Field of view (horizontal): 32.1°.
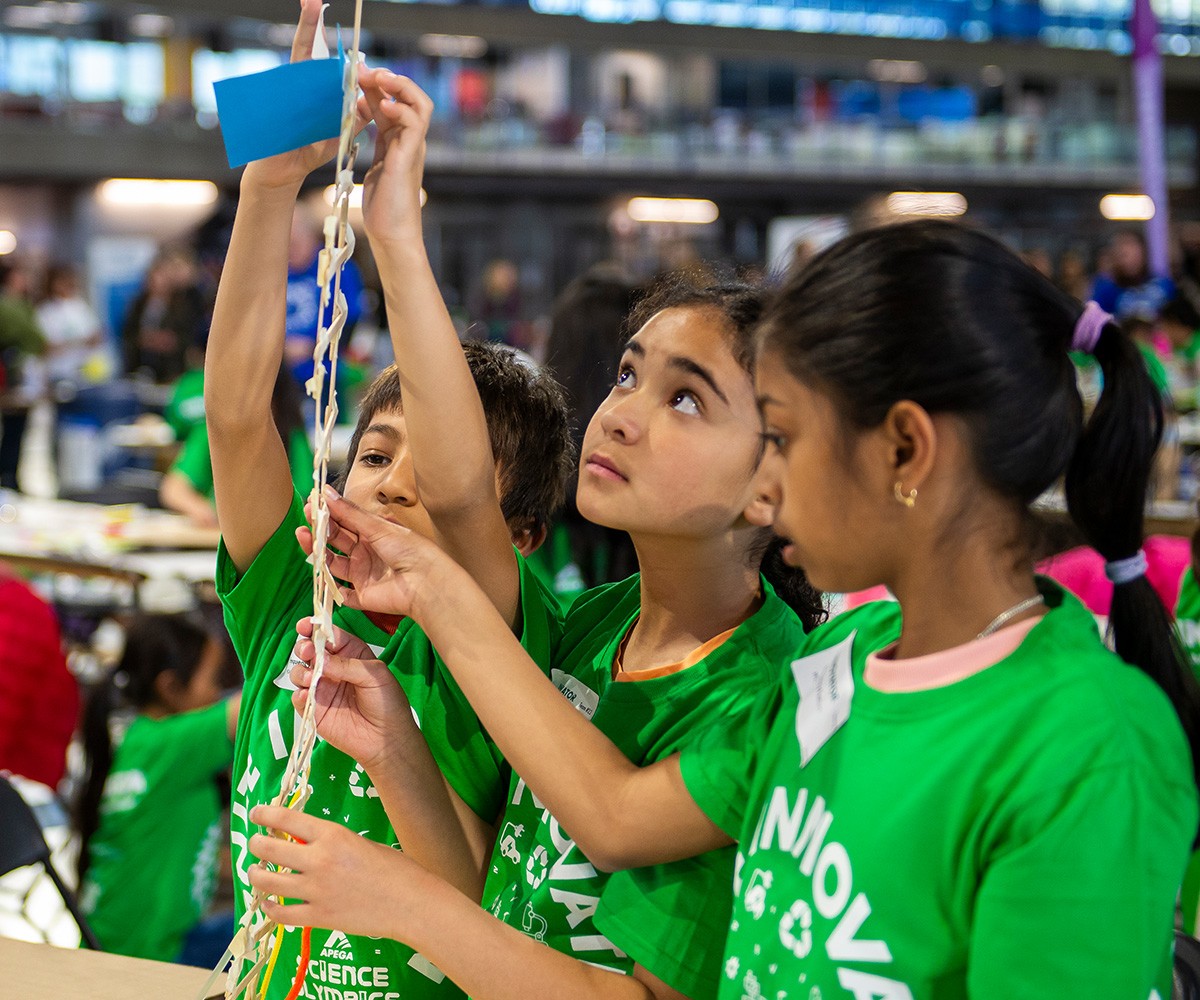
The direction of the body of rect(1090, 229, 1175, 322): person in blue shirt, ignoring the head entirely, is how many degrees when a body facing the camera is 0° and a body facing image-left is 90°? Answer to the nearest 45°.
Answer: approximately 0°

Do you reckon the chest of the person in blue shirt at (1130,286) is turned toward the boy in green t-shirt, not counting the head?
yes

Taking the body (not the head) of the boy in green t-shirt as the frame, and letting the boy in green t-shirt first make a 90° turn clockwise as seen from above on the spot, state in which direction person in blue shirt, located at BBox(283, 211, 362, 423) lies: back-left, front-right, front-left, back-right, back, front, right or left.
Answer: front-right

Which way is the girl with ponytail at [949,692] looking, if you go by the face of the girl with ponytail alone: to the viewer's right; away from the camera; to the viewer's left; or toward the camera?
to the viewer's left

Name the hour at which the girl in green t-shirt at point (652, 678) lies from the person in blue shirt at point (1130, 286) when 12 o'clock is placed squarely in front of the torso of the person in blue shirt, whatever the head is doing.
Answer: The girl in green t-shirt is roughly at 12 o'clock from the person in blue shirt.

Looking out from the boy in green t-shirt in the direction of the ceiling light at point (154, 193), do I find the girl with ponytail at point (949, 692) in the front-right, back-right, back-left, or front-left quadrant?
back-right

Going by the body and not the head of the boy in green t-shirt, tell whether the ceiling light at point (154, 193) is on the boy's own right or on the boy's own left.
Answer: on the boy's own right

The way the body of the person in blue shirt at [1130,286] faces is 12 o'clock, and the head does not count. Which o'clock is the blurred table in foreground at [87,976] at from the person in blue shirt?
The blurred table in foreground is roughly at 12 o'clock from the person in blue shirt.

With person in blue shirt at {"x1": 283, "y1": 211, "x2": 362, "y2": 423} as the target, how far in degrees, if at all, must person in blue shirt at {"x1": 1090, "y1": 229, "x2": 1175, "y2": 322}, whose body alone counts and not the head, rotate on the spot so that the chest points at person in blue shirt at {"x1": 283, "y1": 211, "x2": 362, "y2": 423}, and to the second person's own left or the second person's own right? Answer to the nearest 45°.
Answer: approximately 45° to the second person's own right
